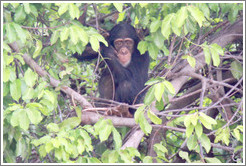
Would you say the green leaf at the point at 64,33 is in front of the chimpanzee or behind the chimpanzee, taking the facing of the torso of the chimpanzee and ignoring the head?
in front

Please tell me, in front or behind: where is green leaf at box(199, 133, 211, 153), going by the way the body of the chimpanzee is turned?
in front

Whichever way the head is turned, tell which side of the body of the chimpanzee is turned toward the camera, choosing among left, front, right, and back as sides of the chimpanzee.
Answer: front

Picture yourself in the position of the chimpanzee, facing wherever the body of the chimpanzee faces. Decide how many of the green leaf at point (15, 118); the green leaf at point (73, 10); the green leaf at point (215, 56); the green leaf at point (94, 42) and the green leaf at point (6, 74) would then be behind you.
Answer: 0
